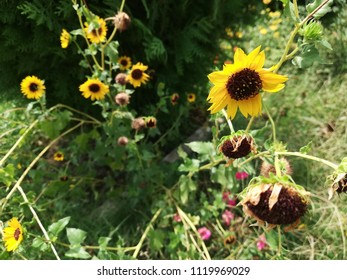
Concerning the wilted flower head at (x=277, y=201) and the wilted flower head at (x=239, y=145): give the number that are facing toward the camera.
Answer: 2

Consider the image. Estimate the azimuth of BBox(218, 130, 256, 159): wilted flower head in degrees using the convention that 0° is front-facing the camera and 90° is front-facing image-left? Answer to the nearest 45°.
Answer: approximately 0°

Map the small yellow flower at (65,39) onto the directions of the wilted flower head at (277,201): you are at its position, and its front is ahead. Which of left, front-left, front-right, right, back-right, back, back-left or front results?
back-right

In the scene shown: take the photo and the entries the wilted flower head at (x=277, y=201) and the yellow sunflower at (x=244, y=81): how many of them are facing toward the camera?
2

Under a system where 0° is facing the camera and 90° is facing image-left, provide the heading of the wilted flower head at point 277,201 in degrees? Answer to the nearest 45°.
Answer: approximately 0°

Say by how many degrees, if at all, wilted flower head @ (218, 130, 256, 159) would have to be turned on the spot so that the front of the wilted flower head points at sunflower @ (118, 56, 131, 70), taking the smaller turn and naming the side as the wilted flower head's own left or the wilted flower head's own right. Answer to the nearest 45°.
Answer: approximately 135° to the wilted flower head's own right

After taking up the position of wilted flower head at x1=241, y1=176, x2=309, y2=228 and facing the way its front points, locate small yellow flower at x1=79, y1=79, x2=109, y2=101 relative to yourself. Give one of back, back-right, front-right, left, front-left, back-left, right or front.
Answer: back-right
